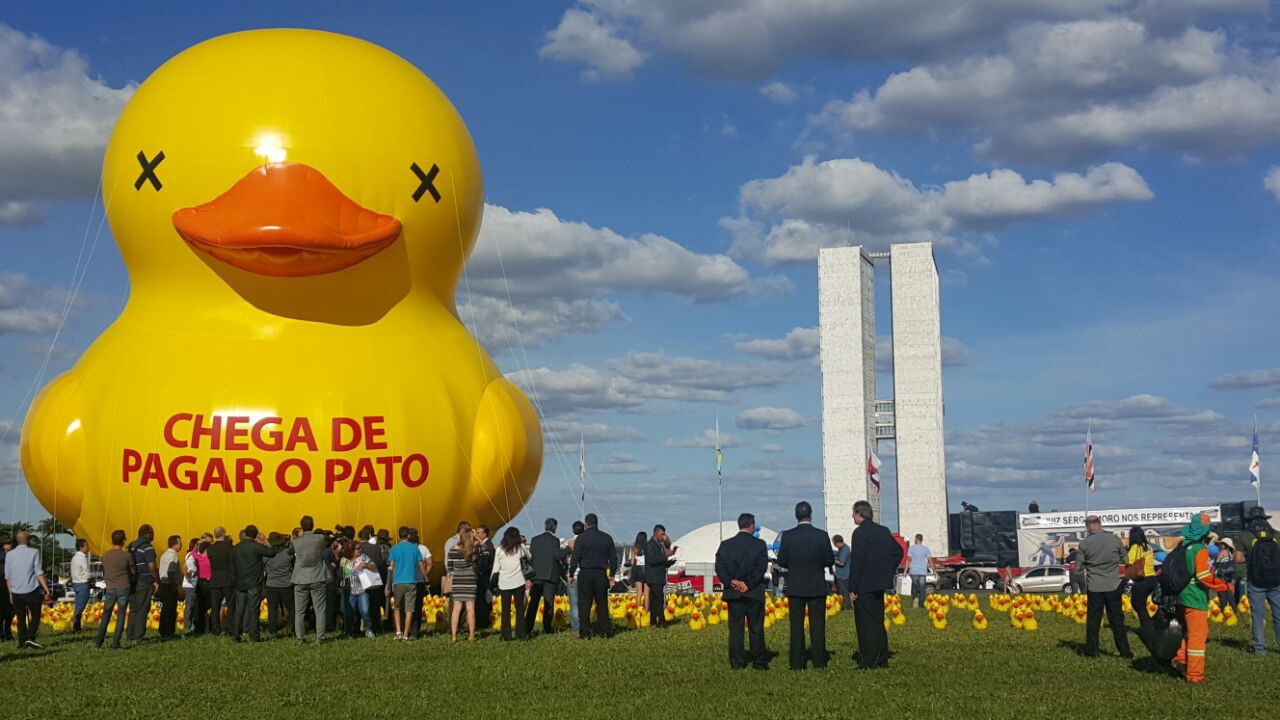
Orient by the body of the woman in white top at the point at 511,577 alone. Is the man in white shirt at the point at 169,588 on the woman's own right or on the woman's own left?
on the woman's own left

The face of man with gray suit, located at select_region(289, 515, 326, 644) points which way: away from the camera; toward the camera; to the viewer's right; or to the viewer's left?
away from the camera

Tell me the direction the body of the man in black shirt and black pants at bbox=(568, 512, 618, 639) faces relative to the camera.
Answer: away from the camera

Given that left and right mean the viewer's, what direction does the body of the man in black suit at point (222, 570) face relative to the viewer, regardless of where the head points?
facing away from the viewer

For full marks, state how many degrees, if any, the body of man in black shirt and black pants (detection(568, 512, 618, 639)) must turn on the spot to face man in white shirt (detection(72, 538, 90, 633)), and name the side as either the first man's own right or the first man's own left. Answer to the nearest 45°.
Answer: approximately 90° to the first man's own left

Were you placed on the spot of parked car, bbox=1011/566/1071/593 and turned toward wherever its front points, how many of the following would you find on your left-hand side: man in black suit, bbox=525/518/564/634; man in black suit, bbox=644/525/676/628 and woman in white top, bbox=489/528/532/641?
3

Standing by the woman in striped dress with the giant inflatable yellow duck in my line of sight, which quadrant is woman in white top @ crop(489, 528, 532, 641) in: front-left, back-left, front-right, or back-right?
back-right

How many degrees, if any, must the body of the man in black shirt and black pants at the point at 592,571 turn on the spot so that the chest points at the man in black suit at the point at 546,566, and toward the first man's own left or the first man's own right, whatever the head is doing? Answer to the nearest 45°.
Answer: approximately 45° to the first man's own left

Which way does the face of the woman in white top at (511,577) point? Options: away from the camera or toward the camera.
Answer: away from the camera

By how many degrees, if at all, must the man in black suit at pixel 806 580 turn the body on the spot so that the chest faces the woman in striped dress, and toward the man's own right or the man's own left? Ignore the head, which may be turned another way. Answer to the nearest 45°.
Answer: approximately 45° to the man's own left

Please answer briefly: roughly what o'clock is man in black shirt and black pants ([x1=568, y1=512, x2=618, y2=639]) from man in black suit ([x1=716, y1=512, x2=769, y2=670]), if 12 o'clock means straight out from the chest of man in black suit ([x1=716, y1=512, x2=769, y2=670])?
man in black shirt and black pants ([x1=568, y1=512, x2=618, y2=639]) is roughly at 11 o'clock from man in black suit ([x1=716, y1=512, x2=769, y2=670]).

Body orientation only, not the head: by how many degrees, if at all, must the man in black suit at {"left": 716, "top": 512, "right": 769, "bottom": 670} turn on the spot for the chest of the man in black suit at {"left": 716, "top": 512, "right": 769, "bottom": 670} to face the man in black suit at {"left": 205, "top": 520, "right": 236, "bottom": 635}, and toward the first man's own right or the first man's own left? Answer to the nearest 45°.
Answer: approximately 45° to the first man's own left

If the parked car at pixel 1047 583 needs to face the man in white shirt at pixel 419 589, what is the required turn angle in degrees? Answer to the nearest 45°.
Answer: approximately 90° to its left

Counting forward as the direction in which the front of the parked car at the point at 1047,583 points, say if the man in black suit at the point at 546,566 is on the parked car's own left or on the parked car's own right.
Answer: on the parked car's own left

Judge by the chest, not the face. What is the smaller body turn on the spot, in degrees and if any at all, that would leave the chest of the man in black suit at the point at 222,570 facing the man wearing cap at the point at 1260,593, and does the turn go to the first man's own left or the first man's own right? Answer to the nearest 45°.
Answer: approximately 135° to the first man's own right

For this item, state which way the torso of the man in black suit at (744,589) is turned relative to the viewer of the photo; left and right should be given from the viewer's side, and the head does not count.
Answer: facing away from the viewer

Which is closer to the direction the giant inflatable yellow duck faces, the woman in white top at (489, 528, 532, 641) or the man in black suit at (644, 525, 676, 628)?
the woman in white top

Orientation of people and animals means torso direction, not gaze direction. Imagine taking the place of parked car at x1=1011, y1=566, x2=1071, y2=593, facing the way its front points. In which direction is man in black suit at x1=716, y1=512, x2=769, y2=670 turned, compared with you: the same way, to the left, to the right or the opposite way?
to the right
